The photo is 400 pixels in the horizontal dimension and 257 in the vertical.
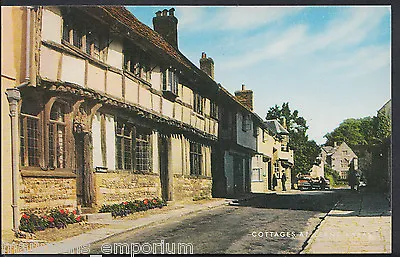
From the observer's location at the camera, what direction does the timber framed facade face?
facing the viewer and to the right of the viewer

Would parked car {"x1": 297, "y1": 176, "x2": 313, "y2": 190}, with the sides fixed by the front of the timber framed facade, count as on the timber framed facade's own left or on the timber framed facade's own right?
on the timber framed facade's own left

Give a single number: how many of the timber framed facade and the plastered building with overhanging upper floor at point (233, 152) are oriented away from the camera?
0

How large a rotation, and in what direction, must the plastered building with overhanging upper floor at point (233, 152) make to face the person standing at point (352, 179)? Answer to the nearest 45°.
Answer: approximately 45° to its left
